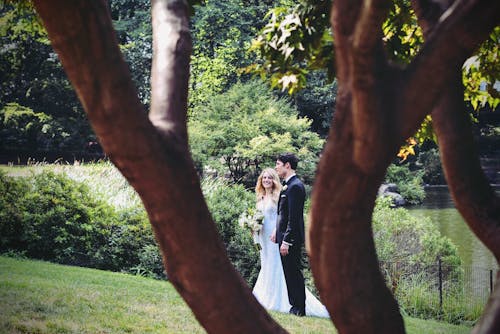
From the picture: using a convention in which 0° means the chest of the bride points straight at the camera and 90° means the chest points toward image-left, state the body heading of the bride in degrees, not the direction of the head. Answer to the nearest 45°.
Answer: approximately 45°

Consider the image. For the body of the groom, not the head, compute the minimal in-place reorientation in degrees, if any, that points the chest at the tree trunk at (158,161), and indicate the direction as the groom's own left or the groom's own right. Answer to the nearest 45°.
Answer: approximately 90° to the groom's own left

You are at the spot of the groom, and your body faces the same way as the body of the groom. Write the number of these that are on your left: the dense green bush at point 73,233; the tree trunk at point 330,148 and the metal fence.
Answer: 1

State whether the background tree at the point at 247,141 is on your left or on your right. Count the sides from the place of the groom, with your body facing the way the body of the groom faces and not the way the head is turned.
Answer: on your right

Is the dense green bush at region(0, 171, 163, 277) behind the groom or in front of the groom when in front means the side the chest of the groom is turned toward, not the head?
in front

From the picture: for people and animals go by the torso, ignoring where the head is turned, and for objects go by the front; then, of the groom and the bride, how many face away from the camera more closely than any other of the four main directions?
0

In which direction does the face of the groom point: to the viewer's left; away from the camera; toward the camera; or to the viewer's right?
to the viewer's left

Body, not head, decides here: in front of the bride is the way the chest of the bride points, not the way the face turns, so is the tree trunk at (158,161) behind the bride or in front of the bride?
in front

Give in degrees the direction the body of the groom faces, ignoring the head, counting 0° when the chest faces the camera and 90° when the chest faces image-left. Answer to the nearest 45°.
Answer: approximately 90°

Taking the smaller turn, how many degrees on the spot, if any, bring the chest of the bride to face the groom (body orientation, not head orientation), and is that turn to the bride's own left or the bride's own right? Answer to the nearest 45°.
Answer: approximately 45° to the bride's own left
